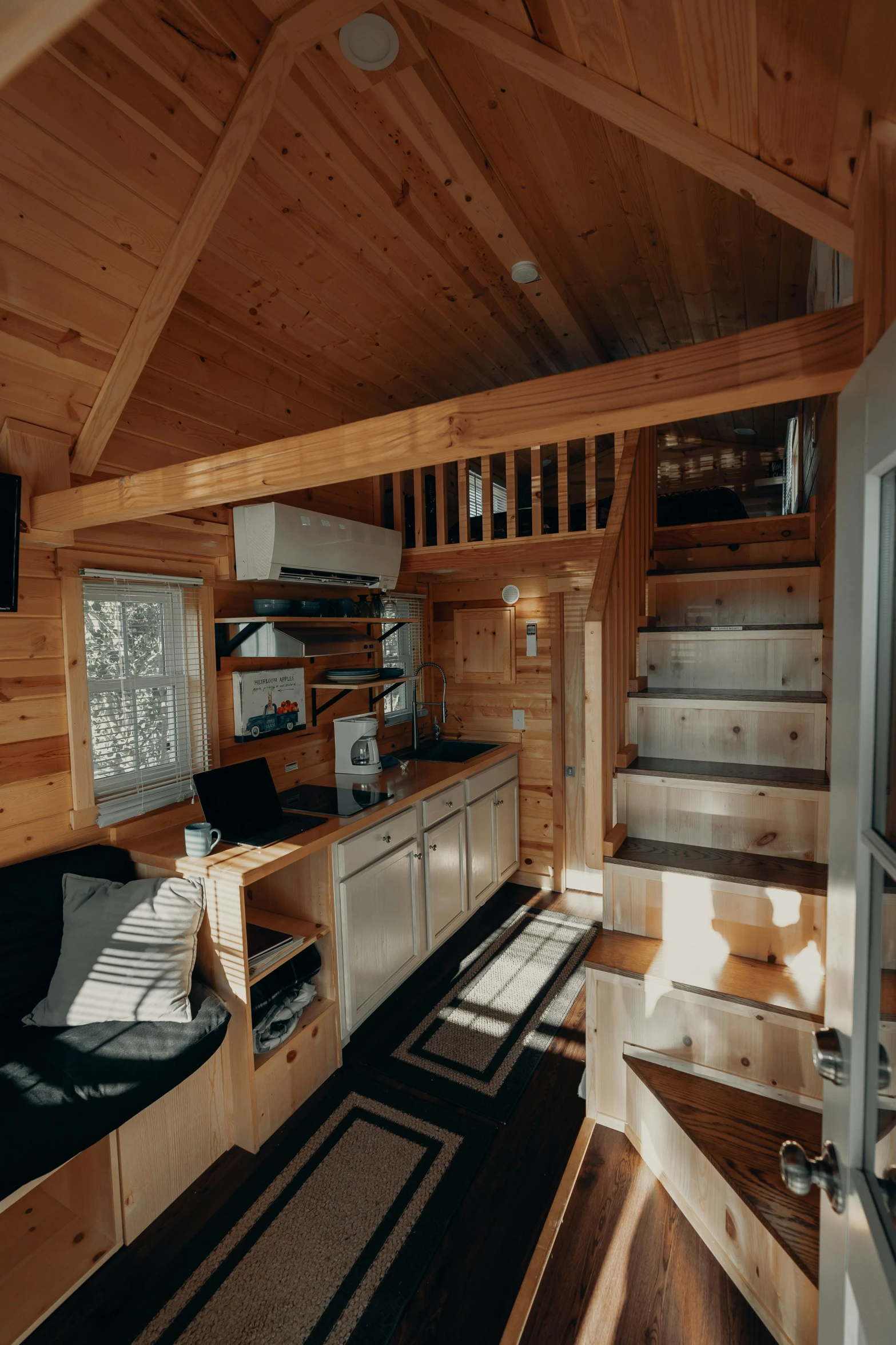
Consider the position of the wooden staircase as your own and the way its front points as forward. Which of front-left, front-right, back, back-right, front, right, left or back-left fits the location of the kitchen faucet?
back-right

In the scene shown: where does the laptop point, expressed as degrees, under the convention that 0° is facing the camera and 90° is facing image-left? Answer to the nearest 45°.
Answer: approximately 315°

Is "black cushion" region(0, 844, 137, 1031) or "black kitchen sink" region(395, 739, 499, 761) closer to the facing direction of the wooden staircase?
the black cushion

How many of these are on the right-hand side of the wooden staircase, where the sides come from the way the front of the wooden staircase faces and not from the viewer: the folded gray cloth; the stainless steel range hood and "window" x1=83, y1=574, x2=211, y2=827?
3
